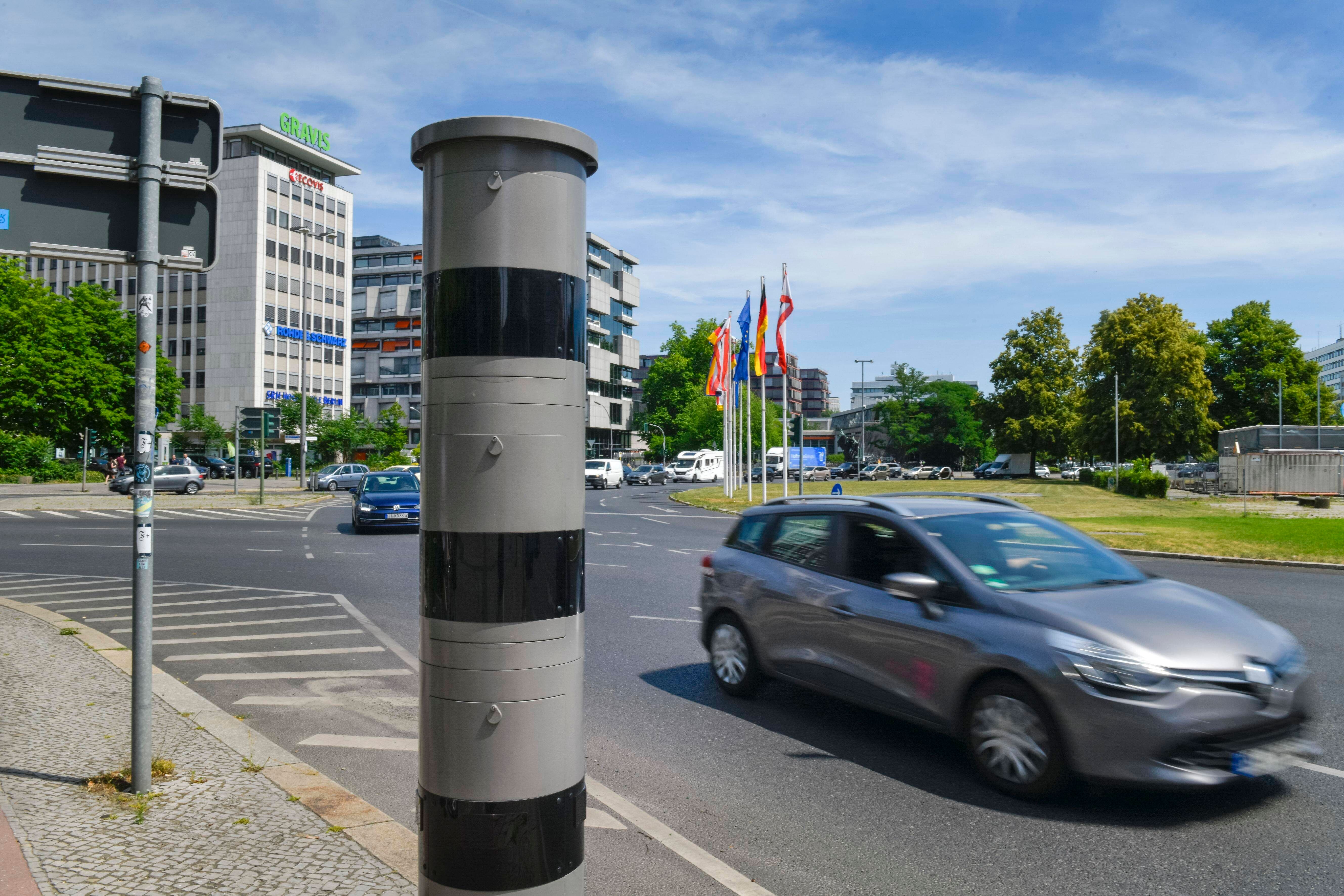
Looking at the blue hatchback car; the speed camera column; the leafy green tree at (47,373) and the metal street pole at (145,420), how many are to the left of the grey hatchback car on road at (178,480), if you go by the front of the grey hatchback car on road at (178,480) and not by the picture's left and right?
3

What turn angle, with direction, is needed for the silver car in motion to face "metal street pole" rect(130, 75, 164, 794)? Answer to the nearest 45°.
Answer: approximately 90° to its right

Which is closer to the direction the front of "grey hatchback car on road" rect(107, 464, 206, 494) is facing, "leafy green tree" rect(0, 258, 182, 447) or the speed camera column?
the leafy green tree

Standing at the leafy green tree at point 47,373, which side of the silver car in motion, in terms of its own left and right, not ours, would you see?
back

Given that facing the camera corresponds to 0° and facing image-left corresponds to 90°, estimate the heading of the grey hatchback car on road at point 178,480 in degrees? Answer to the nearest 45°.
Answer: approximately 90°

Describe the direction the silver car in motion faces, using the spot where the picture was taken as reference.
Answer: facing the viewer and to the right of the viewer

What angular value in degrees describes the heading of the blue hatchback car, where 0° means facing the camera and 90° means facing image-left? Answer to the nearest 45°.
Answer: approximately 0°

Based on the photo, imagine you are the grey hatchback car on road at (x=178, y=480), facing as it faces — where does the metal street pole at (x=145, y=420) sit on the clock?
The metal street pole is roughly at 9 o'clock from the grey hatchback car on road.

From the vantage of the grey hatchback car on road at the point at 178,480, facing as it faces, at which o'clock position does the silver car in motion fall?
The silver car in motion is roughly at 9 o'clock from the grey hatchback car on road.

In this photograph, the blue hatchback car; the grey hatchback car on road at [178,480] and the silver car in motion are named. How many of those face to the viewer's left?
1

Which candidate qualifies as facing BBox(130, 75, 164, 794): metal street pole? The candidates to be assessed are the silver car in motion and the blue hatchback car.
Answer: the blue hatchback car

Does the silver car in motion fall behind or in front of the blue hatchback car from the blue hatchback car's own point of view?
in front

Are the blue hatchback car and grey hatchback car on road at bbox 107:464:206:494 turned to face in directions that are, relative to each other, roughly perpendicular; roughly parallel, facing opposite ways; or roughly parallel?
roughly perpendicular

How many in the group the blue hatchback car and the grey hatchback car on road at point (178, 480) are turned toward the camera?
1

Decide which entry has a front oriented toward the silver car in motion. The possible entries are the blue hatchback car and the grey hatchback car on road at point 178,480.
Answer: the blue hatchback car

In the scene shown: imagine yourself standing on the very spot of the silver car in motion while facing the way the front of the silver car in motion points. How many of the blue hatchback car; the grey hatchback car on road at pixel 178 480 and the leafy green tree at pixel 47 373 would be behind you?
3

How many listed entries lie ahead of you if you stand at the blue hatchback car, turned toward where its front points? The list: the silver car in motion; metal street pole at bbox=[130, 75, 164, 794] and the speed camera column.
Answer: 3

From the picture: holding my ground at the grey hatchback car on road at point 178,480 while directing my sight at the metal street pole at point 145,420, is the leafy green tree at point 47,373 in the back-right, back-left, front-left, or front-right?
back-right

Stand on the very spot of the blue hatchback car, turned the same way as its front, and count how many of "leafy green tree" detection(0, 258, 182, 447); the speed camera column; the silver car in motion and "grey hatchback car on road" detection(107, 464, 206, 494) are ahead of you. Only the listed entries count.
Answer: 2

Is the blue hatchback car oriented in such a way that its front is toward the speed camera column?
yes
